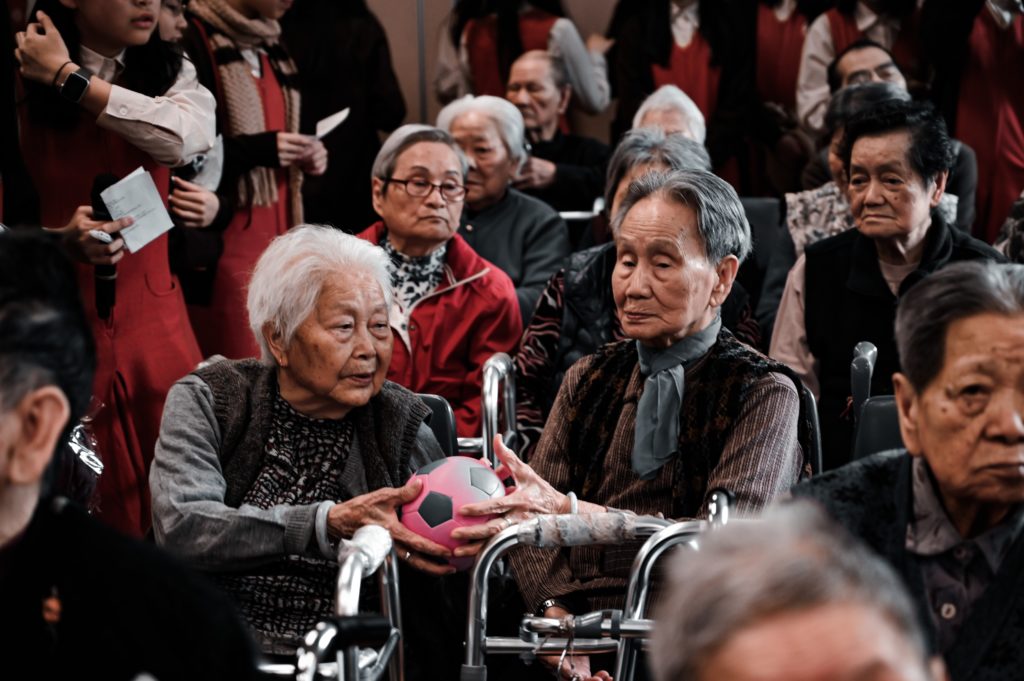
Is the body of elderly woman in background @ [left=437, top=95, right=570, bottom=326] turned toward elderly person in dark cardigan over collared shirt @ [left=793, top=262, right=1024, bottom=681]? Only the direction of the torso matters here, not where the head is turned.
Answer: no

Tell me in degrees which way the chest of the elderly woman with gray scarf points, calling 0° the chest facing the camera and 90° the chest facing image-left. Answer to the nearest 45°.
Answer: approximately 45°

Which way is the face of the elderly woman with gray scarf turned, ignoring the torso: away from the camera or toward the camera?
toward the camera

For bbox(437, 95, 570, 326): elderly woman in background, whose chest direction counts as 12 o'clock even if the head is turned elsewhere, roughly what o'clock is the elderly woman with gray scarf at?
The elderly woman with gray scarf is roughly at 10 o'clock from the elderly woman in background.

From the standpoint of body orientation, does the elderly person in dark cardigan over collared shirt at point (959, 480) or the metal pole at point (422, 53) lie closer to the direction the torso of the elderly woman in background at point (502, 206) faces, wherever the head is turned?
the elderly person in dark cardigan over collared shirt

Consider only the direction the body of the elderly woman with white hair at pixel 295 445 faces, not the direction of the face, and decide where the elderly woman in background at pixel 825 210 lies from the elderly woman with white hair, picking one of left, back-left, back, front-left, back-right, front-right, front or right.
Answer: left

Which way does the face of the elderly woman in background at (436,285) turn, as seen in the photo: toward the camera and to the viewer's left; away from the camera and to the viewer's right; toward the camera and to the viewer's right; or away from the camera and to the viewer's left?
toward the camera and to the viewer's right

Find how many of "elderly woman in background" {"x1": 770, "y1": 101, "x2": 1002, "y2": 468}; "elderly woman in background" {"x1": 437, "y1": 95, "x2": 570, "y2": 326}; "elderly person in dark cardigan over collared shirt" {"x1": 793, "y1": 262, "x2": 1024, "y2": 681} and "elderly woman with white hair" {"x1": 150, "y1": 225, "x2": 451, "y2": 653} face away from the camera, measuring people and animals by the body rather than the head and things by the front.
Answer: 0

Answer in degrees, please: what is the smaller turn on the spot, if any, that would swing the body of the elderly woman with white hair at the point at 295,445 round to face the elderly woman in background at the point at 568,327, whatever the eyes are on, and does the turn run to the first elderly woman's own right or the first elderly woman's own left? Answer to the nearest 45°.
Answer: approximately 90° to the first elderly woman's own left

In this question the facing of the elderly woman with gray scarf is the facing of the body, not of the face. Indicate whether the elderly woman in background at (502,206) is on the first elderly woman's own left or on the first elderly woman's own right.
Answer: on the first elderly woman's own right

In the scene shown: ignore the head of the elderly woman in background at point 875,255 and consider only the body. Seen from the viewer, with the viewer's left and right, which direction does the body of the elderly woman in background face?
facing the viewer and to the left of the viewer

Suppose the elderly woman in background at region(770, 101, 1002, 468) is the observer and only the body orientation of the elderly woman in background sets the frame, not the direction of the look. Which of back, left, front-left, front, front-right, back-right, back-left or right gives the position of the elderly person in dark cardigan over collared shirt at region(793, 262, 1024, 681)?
front-left

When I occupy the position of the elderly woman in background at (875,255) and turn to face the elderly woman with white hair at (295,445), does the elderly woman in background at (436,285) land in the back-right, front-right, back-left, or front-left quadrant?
front-right

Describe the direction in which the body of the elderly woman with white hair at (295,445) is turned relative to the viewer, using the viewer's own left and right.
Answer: facing the viewer and to the right of the viewer

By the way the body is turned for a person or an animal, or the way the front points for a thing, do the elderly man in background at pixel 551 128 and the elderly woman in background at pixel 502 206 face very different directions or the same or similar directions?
same or similar directions
